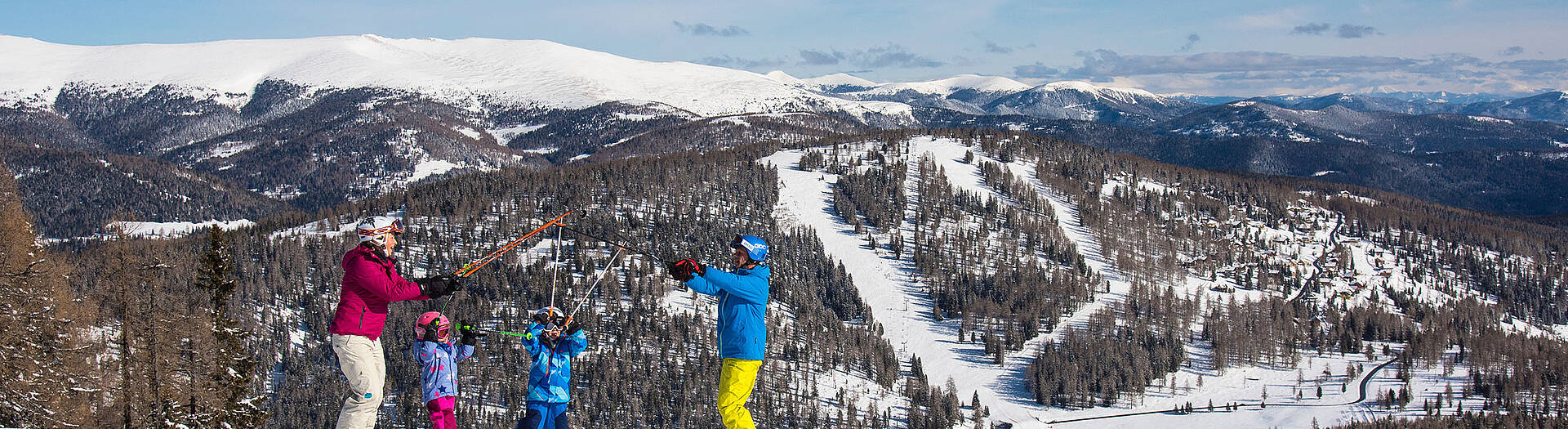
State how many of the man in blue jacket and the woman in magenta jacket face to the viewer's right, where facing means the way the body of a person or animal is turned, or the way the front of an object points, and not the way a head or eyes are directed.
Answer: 1

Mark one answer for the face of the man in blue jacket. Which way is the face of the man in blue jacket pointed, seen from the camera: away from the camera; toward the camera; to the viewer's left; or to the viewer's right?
to the viewer's left

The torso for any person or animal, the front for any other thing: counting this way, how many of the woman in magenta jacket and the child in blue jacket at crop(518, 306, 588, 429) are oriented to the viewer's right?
1

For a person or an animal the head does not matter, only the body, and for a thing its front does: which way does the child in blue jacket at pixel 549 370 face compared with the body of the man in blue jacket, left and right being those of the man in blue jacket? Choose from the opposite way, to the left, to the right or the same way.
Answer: to the left

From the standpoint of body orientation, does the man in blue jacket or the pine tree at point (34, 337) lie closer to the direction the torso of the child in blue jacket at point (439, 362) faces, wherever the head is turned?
the man in blue jacket

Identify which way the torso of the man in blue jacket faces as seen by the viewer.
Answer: to the viewer's left

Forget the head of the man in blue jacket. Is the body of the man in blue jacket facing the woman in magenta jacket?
yes

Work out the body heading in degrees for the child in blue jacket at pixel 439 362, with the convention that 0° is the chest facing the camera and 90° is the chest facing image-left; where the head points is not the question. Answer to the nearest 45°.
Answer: approximately 315°

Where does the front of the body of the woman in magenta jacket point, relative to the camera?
to the viewer's right
